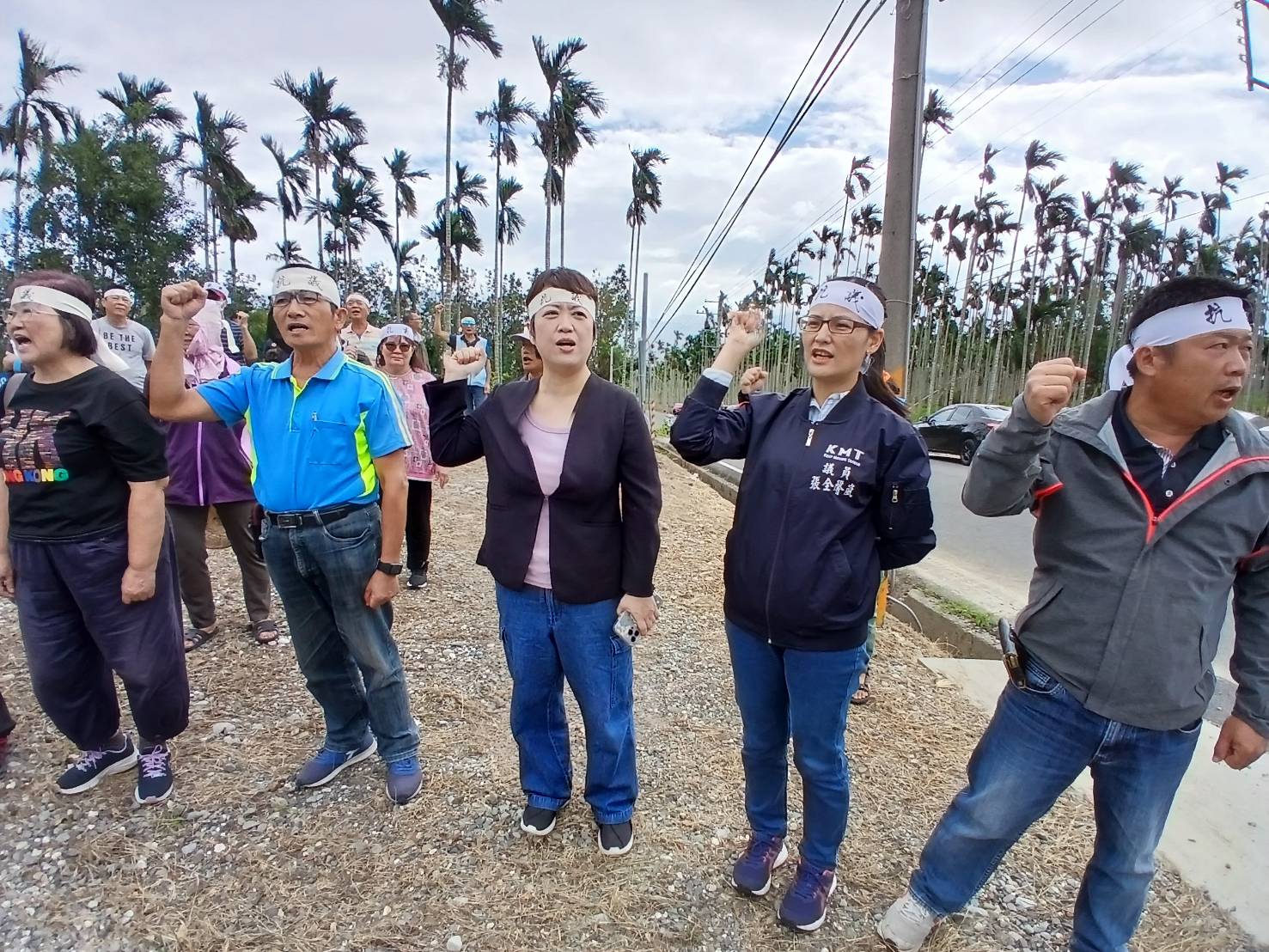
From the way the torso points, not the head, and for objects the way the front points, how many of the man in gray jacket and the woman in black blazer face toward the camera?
2

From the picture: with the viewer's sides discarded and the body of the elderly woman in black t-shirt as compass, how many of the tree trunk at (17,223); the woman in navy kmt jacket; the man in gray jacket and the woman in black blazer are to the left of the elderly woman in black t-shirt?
3

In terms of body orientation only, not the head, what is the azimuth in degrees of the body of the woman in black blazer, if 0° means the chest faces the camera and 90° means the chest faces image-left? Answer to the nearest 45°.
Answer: approximately 0°

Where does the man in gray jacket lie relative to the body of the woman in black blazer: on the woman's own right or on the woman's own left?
on the woman's own left

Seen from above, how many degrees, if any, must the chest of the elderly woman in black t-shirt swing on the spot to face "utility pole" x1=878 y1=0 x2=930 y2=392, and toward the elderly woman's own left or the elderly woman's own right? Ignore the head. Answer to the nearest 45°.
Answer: approximately 135° to the elderly woman's own left

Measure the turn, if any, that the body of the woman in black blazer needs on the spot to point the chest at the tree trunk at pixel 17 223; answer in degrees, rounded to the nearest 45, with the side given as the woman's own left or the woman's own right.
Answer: approximately 135° to the woman's own right

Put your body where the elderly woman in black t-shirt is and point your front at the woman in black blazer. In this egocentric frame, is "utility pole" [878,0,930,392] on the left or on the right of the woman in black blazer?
left

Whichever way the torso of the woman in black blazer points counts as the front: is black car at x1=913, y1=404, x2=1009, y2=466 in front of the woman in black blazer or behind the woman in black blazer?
behind
